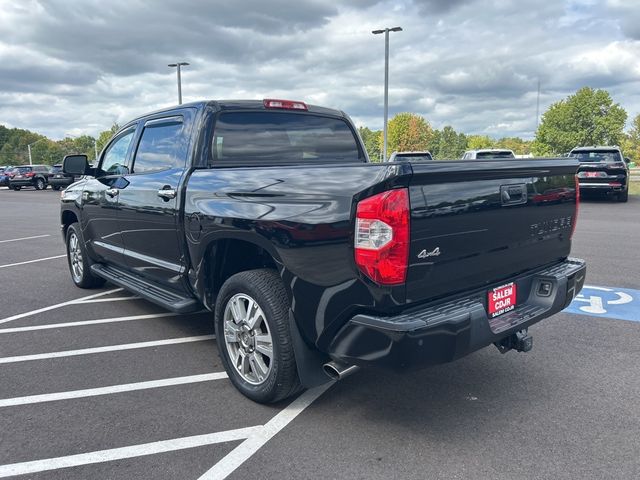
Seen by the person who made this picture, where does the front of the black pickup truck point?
facing away from the viewer and to the left of the viewer

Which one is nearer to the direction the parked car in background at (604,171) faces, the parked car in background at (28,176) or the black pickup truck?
the parked car in background

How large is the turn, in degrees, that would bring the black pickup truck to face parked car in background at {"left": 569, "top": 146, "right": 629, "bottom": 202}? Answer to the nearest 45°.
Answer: approximately 90° to its right

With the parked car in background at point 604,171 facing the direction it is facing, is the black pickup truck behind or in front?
behind

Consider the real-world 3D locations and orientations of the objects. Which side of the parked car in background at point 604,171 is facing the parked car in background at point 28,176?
left

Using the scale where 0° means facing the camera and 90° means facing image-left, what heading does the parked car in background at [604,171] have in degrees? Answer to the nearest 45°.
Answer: approximately 180°
